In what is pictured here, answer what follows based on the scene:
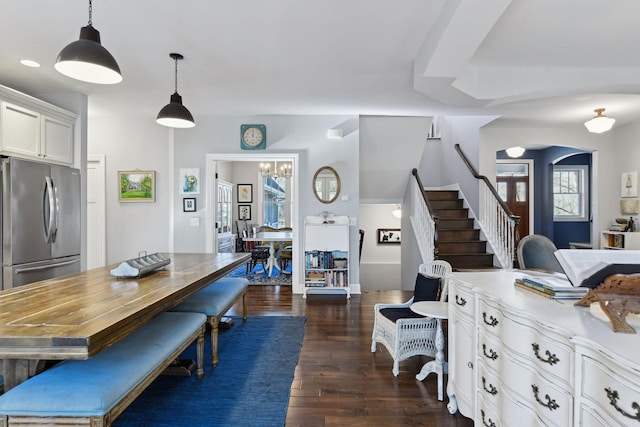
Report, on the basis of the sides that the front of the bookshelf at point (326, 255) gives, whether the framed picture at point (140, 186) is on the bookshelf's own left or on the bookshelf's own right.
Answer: on the bookshelf's own right

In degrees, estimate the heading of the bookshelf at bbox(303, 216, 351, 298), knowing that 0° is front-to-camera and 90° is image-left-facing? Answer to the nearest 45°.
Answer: approximately 0°

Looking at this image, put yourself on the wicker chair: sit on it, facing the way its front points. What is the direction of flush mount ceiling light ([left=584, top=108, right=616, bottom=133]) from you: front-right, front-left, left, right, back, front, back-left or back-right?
back

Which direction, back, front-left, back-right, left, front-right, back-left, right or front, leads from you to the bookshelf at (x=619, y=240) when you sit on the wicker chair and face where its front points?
back

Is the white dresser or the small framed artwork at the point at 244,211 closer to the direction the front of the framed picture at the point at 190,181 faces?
the white dresser

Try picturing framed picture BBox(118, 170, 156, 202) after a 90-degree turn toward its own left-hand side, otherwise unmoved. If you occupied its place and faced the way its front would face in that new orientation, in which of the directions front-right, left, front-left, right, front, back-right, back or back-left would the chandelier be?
front-left

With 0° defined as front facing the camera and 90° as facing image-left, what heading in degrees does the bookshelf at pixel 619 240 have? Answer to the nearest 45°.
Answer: approximately 45°

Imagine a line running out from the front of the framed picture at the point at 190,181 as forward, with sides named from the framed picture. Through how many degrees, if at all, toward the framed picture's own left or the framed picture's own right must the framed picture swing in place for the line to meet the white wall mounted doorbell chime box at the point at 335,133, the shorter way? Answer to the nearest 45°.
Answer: approximately 45° to the framed picture's own left

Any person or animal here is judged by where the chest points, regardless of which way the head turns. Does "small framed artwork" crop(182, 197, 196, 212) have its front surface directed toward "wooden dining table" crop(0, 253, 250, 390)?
yes

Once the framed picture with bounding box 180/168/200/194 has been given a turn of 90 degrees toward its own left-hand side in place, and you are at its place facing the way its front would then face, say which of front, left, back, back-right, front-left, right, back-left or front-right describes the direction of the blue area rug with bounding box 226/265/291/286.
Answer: front-left

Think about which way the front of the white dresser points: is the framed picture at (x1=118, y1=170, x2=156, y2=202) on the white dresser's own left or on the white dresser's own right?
on the white dresser's own right

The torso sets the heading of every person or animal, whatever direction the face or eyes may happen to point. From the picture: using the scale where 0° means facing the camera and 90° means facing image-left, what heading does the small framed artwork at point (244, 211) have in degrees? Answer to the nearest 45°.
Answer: approximately 0°

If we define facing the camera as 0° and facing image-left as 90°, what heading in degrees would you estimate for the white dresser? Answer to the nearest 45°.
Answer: approximately 45°
